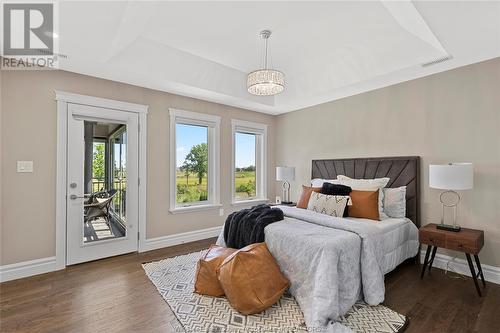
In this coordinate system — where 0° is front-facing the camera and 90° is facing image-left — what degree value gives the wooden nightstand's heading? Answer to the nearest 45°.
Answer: approximately 45°

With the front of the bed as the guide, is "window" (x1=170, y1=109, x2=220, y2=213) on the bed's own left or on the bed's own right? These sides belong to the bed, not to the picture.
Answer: on the bed's own right

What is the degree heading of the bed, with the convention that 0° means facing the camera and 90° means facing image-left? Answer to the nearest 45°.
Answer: approximately 45°

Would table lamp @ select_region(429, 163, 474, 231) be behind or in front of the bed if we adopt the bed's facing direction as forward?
behind
